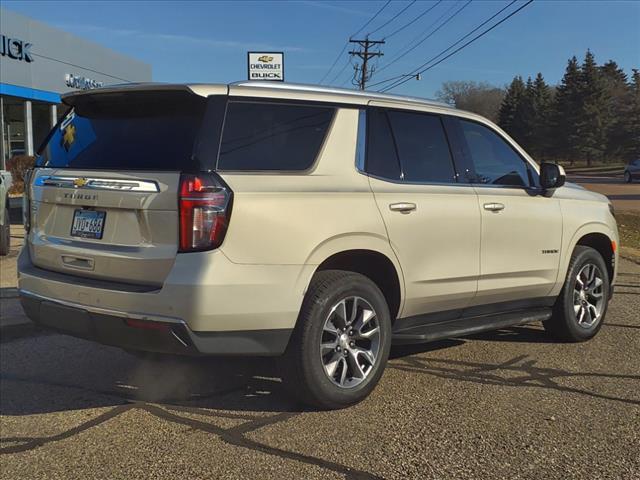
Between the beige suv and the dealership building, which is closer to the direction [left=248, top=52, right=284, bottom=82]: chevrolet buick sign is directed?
the beige suv

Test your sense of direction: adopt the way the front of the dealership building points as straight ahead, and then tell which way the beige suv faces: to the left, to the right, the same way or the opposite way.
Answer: to the left

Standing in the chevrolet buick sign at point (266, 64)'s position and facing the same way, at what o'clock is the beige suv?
The beige suv is roughly at 12 o'clock from the chevrolet buick sign.

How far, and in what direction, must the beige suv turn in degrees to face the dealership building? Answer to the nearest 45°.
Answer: approximately 90° to its left

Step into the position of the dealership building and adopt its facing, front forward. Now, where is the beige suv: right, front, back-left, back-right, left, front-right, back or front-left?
front-right

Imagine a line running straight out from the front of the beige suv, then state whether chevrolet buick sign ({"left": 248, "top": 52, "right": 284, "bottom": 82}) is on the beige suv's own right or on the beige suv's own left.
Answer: on the beige suv's own left

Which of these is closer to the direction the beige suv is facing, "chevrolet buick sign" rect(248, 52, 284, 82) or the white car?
the chevrolet buick sign

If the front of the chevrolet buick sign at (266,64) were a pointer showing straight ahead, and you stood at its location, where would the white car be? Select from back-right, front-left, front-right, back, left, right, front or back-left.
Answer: front-right

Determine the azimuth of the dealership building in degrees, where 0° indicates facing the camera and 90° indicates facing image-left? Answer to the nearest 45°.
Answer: approximately 315°

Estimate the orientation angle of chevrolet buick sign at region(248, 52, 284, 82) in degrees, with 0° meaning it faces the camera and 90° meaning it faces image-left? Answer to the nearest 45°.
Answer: approximately 0°

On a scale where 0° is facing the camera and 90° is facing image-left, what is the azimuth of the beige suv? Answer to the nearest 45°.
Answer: approximately 225°

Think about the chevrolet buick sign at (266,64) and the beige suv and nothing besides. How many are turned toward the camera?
1
